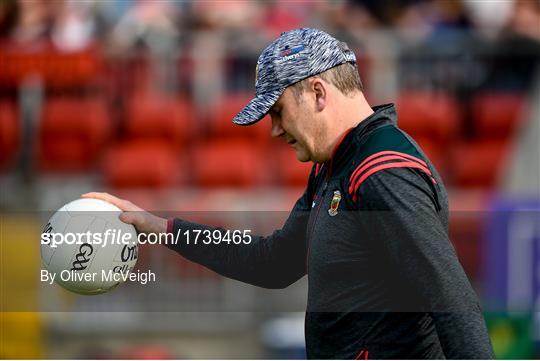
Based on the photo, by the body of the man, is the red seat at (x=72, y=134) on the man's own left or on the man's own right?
on the man's own right

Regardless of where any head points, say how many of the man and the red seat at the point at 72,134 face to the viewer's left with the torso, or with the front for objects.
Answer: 1

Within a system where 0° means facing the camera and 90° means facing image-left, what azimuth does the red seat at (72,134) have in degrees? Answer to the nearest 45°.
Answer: approximately 0°

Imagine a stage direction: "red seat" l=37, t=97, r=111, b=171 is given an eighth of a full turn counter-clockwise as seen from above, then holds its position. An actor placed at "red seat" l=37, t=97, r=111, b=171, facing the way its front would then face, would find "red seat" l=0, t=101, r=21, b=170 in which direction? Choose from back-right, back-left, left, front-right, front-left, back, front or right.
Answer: back-right

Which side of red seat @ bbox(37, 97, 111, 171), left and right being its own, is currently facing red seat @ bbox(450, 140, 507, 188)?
left

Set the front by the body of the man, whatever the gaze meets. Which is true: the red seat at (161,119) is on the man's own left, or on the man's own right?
on the man's own right

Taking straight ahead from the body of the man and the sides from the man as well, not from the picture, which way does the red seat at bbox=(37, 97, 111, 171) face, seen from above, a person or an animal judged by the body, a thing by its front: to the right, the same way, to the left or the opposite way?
to the left

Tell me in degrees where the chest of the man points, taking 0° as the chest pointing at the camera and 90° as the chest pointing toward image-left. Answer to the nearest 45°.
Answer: approximately 90°

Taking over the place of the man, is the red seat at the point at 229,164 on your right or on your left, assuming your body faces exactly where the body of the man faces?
on your right

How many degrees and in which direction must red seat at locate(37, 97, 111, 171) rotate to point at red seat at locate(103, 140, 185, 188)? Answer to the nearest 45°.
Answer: approximately 45° to its left

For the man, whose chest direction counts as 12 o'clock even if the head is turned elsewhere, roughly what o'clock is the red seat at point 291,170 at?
The red seat is roughly at 3 o'clock from the man.

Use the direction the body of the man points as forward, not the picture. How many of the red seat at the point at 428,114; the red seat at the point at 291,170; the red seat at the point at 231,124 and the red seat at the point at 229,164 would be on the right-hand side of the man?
4

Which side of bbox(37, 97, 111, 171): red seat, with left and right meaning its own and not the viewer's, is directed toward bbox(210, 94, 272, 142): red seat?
left
